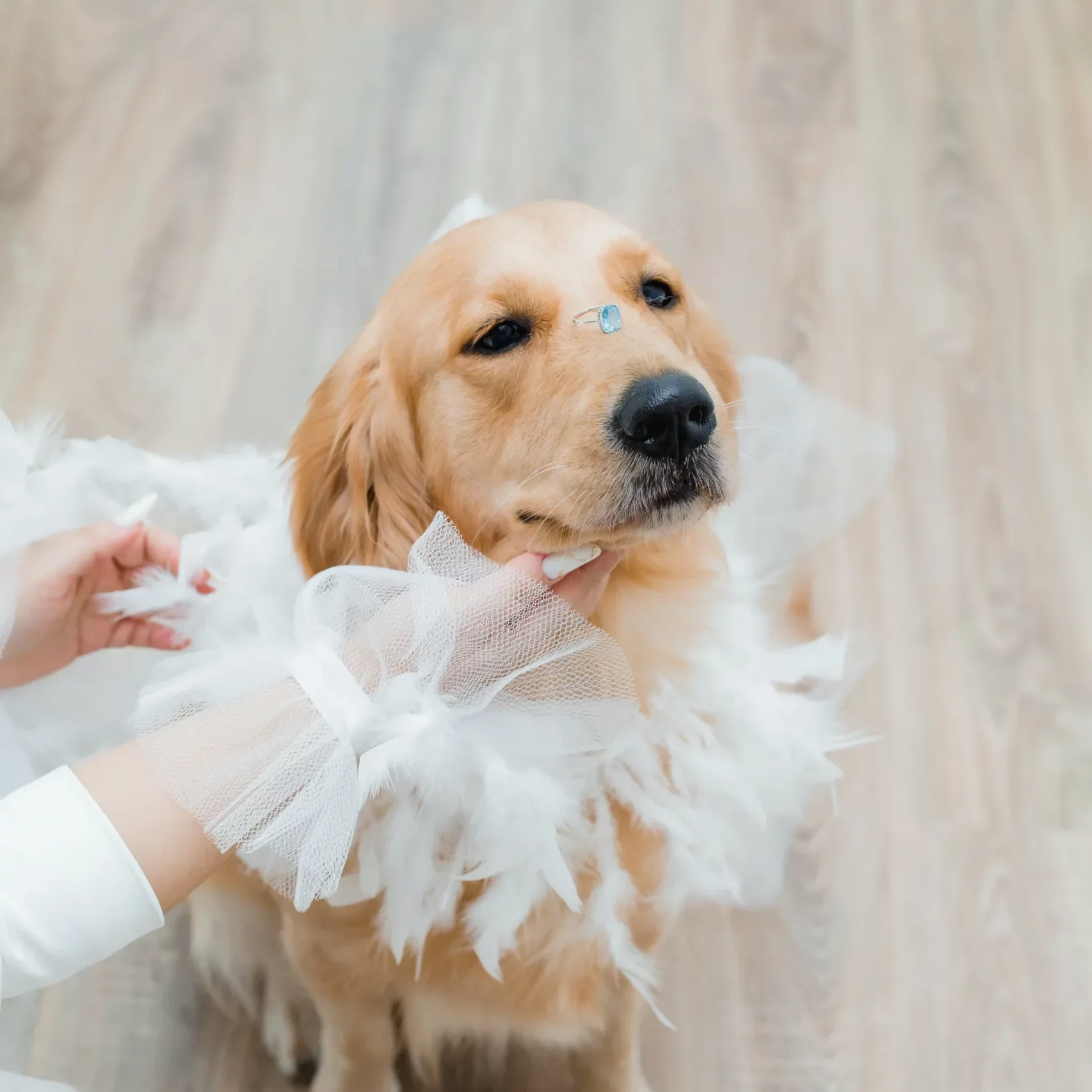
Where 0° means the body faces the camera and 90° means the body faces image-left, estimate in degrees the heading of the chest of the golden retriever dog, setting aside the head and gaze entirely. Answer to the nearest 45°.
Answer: approximately 315°
